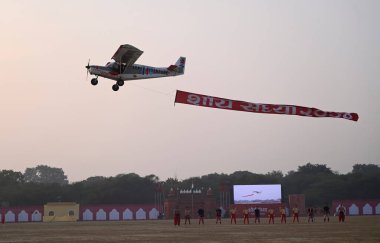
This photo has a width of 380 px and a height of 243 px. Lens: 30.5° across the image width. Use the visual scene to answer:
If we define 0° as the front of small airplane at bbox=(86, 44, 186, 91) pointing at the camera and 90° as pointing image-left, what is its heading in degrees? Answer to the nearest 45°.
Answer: approximately 90°

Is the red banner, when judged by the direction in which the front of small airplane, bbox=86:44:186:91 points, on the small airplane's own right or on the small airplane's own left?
on the small airplane's own left
